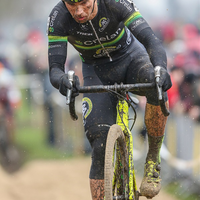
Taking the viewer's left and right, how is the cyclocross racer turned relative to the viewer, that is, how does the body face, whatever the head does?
facing the viewer

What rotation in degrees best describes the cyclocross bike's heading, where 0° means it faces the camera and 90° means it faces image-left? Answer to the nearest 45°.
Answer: approximately 0°
